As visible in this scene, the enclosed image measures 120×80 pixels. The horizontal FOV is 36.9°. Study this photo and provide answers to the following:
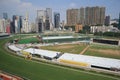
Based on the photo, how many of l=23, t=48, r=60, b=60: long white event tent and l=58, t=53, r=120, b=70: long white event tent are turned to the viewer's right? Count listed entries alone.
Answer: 0
